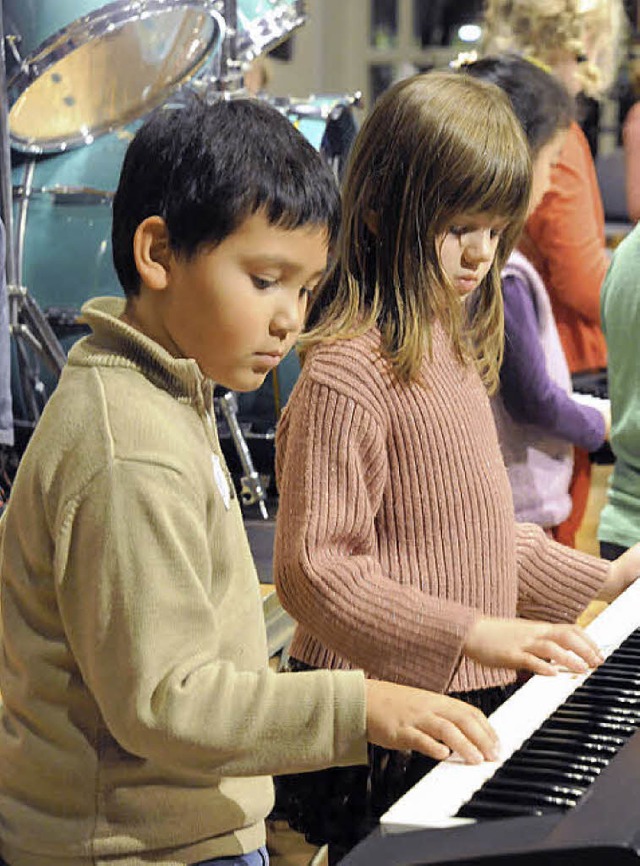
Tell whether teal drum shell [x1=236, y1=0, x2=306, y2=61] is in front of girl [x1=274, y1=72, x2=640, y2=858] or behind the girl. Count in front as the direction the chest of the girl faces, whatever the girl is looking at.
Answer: behind

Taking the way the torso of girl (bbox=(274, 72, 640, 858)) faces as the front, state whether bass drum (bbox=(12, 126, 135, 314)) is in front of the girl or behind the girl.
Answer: behind

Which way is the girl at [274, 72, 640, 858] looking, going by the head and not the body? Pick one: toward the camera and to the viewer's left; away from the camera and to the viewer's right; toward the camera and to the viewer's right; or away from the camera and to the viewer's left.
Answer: toward the camera and to the viewer's right

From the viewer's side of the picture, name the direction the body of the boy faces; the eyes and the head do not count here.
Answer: to the viewer's right

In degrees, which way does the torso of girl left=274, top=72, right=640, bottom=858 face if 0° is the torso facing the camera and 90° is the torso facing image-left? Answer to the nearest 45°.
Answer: approximately 315°

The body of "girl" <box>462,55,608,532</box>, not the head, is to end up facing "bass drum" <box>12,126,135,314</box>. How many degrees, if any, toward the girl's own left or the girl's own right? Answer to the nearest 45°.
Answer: approximately 135° to the girl's own left

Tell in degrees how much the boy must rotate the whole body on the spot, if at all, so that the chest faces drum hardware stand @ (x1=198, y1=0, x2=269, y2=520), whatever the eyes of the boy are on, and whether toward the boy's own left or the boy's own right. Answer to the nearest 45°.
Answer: approximately 90° to the boy's own left

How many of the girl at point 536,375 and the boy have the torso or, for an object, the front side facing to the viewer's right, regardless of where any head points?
2

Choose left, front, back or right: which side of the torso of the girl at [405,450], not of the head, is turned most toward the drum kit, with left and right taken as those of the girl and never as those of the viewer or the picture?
back

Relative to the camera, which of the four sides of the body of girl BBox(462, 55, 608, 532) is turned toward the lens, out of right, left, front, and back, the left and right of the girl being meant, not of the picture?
right

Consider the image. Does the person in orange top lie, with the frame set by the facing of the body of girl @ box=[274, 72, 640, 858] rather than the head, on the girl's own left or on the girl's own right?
on the girl's own left
